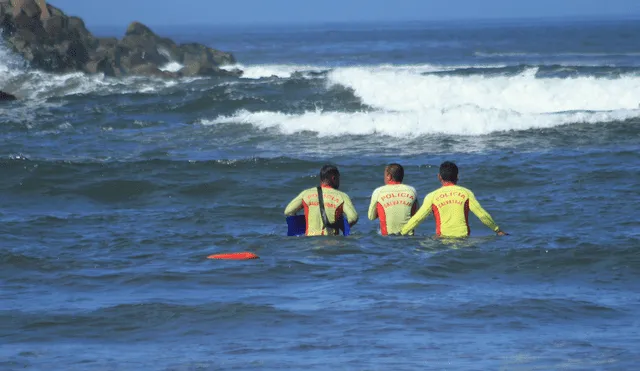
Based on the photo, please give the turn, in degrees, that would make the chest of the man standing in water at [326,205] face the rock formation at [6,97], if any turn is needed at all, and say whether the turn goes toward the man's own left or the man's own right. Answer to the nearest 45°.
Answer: approximately 45° to the man's own left

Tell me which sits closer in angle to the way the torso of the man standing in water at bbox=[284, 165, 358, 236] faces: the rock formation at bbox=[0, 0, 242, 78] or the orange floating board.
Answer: the rock formation

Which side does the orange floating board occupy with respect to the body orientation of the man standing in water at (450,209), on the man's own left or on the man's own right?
on the man's own left

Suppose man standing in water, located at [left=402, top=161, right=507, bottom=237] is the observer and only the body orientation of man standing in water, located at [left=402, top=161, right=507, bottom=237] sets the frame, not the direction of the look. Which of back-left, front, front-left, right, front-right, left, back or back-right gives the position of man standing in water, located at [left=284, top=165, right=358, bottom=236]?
left

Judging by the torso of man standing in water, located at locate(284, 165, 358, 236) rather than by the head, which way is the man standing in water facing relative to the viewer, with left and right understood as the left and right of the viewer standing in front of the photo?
facing away from the viewer

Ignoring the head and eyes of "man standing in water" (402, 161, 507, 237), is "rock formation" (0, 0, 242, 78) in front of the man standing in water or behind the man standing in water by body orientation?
in front

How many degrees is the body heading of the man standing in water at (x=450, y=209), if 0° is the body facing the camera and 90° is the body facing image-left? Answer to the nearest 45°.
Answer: approximately 180°

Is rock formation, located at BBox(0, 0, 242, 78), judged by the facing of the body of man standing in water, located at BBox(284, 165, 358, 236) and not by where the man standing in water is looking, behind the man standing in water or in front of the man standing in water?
in front

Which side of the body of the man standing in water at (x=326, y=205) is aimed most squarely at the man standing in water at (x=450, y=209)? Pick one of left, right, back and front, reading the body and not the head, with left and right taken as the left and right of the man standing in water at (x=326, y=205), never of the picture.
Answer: right

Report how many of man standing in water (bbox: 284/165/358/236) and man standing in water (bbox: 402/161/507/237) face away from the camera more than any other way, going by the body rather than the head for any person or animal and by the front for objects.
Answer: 2

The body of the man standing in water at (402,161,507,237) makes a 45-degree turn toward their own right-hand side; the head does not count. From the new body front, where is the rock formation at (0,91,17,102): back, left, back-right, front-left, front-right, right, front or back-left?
left

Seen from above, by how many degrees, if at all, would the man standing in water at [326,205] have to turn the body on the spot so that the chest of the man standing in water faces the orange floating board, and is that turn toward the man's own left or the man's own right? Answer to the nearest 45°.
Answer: approximately 90° to the man's own left

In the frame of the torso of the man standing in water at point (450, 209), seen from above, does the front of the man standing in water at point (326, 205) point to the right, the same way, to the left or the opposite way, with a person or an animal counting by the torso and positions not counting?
the same way
